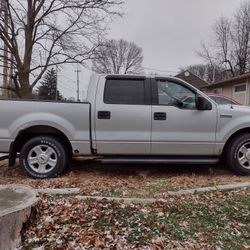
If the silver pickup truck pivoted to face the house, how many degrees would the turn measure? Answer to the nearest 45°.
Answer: approximately 45° to its left

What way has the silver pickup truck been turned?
to the viewer's right

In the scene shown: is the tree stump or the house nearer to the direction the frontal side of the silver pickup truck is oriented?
the house

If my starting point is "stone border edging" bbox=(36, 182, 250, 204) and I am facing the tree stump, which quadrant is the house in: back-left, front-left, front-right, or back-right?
back-right

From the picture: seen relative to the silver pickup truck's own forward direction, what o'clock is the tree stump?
The tree stump is roughly at 4 o'clock from the silver pickup truck.
